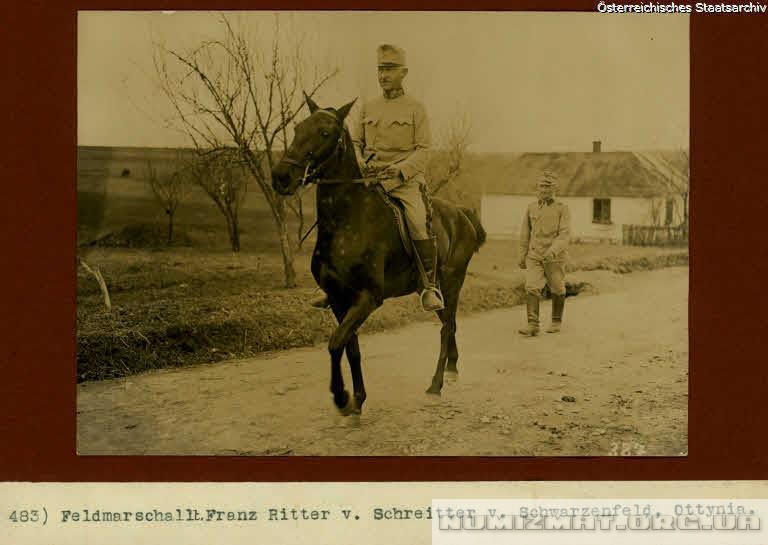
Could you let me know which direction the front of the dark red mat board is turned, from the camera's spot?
facing the viewer
